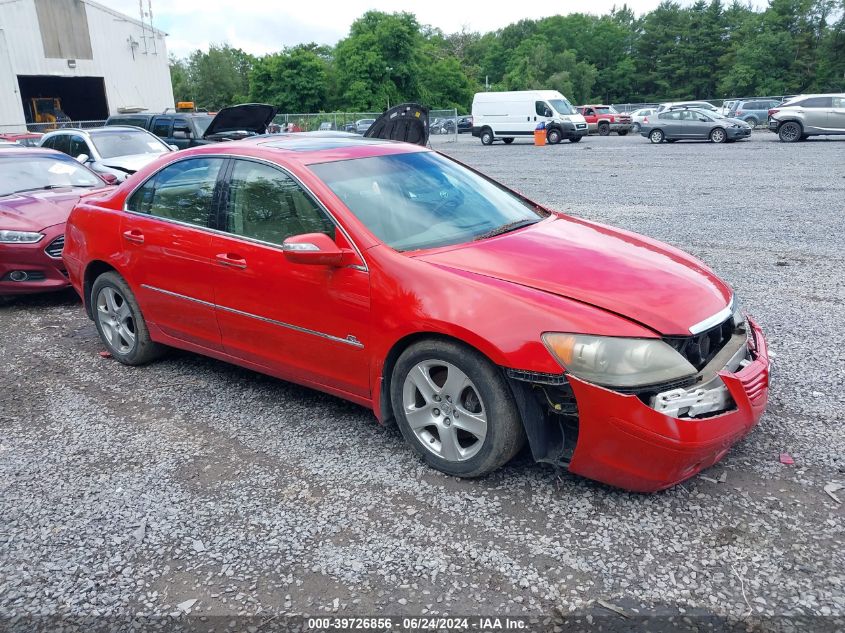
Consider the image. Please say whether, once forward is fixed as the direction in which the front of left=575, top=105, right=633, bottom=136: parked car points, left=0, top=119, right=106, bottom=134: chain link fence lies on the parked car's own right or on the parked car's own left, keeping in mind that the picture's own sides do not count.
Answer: on the parked car's own right

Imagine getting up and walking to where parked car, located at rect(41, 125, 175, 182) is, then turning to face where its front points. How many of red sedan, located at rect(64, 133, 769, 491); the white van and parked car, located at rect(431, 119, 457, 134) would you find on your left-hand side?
2

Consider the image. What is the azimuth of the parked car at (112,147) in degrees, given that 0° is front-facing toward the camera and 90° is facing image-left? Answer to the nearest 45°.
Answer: approximately 315°

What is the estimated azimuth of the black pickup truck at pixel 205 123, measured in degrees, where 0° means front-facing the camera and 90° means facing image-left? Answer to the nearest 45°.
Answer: approximately 315°

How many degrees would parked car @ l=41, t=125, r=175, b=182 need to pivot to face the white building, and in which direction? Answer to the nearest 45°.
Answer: approximately 135° to its left
